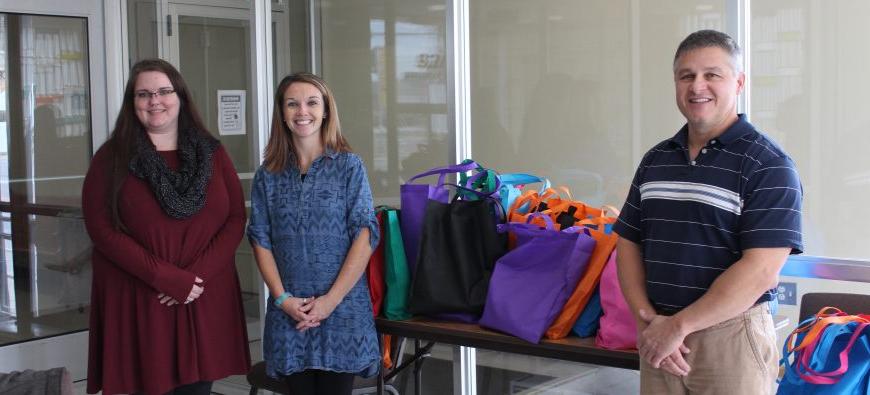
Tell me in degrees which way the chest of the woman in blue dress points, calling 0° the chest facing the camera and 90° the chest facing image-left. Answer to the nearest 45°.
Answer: approximately 0°

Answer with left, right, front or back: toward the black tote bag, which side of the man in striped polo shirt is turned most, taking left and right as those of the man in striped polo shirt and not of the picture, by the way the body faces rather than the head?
right

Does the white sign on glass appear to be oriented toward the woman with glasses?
yes

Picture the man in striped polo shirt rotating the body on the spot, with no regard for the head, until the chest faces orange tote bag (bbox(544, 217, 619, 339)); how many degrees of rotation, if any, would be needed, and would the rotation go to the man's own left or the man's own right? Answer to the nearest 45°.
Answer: approximately 90° to the man's own right

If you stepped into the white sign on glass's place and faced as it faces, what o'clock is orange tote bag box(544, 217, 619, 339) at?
The orange tote bag is roughly at 11 o'clock from the white sign on glass.

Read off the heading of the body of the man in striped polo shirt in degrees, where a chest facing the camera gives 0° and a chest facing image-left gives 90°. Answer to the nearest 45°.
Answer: approximately 45°

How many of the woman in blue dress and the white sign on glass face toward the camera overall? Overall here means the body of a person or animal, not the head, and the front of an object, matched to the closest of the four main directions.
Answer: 2

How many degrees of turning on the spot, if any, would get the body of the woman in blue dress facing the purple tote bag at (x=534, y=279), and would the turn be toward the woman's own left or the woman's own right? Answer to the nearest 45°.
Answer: approximately 90° to the woman's own left
